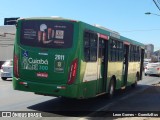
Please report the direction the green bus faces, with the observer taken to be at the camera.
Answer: facing away from the viewer and to the right of the viewer

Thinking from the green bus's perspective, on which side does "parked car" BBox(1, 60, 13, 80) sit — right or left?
on its left

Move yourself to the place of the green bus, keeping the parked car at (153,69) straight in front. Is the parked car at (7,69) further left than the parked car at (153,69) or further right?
left
